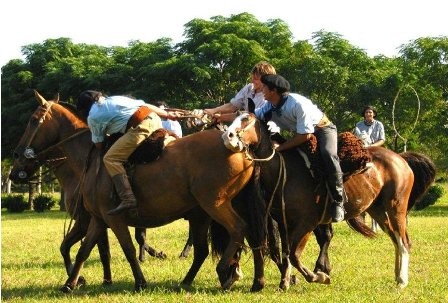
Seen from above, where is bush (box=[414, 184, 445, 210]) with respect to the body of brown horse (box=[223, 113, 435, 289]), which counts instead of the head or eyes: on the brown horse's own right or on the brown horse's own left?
on the brown horse's own right

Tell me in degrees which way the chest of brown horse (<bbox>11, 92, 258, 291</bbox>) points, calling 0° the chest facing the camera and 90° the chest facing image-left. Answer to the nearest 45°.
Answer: approximately 90°

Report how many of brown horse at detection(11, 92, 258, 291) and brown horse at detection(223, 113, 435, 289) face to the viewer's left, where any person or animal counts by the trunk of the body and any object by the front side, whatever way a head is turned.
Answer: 2

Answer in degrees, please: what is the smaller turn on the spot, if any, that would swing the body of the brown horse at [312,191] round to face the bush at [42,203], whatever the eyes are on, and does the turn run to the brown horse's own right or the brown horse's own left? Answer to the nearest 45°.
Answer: approximately 45° to the brown horse's own right

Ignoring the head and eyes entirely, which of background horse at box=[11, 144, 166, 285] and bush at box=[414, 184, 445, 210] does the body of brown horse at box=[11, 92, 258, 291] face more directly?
the background horse

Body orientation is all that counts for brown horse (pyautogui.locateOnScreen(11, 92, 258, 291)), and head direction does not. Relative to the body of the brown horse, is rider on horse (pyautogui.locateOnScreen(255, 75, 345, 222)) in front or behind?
behind

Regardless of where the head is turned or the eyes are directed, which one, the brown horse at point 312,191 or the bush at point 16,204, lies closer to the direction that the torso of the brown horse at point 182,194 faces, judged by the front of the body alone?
the bush

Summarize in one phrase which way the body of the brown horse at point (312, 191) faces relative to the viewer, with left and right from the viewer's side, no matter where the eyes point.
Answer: facing to the left of the viewer

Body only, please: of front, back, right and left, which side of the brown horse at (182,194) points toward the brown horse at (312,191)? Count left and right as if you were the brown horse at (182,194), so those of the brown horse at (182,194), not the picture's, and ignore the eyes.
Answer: back

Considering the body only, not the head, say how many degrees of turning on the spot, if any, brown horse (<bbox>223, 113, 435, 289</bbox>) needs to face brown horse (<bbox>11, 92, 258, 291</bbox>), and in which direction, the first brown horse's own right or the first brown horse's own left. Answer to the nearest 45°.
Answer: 0° — it already faces it
